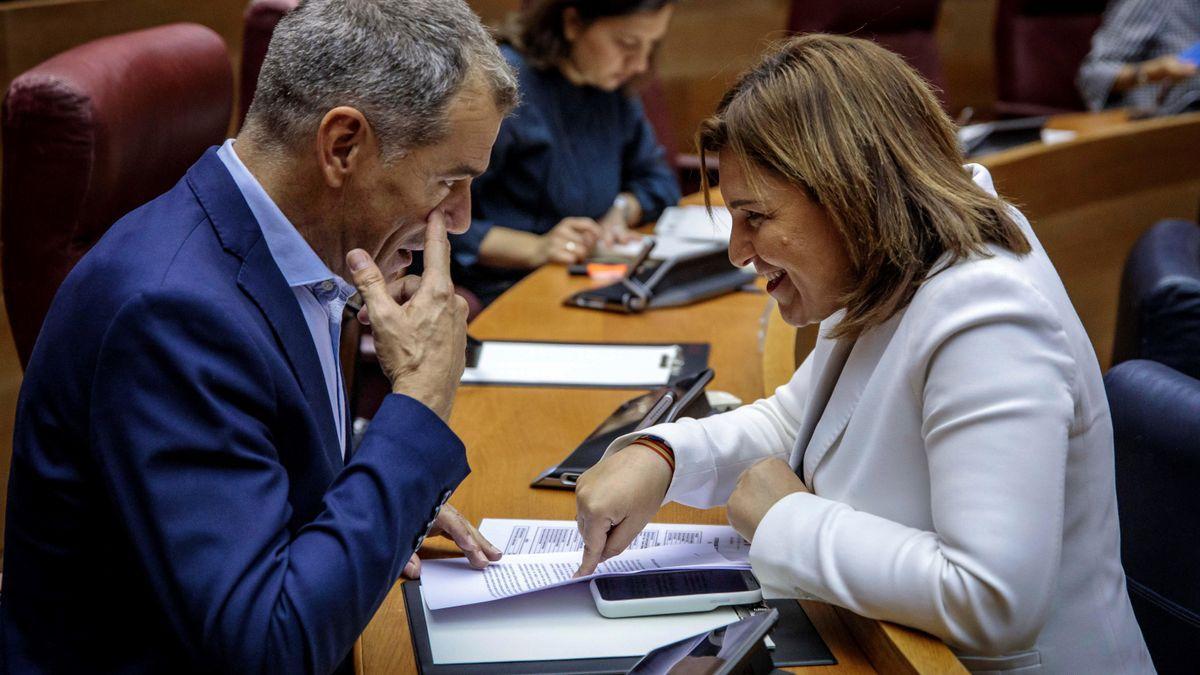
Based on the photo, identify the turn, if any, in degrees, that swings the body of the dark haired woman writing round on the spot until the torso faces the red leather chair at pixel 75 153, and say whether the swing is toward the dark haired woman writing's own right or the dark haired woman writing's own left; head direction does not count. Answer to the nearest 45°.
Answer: approximately 90° to the dark haired woman writing's own right

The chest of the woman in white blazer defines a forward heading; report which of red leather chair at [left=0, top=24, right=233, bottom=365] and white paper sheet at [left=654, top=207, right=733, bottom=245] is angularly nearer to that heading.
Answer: the red leather chair

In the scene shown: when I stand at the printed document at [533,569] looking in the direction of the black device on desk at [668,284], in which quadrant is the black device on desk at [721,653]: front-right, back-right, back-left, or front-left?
back-right

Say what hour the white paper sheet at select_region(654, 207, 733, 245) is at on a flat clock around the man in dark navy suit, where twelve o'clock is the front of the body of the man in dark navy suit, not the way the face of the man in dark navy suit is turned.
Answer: The white paper sheet is roughly at 10 o'clock from the man in dark navy suit.

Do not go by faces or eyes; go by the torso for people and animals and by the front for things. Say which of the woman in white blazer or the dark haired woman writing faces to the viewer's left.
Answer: the woman in white blazer

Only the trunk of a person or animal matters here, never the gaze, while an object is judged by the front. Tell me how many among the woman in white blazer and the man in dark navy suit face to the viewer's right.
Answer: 1

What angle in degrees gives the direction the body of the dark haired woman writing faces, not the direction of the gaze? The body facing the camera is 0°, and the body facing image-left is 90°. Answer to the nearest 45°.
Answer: approximately 315°

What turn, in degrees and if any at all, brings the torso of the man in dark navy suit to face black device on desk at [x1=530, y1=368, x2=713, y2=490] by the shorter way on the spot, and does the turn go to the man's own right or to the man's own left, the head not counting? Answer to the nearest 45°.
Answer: approximately 45° to the man's own left

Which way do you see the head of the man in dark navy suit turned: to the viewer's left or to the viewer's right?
to the viewer's right

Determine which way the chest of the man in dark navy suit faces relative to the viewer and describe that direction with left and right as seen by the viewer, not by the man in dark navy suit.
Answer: facing to the right of the viewer

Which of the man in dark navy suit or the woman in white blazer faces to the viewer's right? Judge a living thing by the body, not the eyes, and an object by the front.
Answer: the man in dark navy suit

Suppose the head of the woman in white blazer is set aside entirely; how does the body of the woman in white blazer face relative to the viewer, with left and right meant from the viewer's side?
facing to the left of the viewer
